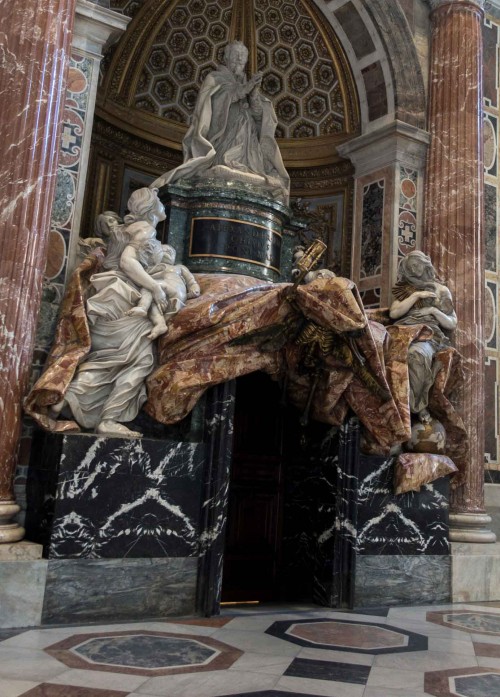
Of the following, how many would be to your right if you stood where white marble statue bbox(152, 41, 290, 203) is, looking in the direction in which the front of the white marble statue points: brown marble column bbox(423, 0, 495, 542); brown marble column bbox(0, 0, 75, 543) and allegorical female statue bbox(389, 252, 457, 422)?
1

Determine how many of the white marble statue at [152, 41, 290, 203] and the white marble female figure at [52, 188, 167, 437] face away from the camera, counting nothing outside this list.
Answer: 0

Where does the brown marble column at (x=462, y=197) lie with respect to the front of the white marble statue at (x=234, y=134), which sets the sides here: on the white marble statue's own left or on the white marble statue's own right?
on the white marble statue's own left

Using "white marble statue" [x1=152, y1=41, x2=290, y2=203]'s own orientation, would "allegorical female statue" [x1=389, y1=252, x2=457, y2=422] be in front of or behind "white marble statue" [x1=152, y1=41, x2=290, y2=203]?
in front

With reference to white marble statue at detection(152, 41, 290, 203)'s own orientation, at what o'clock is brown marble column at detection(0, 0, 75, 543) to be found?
The brown marble column is roughly at 3 o'clock from the white marble statue.

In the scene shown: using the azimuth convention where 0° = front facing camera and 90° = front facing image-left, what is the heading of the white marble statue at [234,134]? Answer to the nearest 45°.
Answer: approximately 315°
